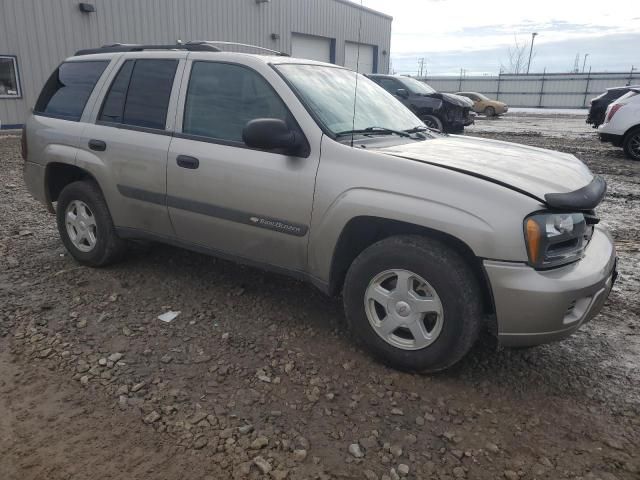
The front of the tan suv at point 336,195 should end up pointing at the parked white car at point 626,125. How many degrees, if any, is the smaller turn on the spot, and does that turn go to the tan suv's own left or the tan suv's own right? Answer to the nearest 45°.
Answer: approximately 90° to the tan suv's own left

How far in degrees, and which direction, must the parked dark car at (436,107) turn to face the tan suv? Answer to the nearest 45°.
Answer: approximately 45° to its right

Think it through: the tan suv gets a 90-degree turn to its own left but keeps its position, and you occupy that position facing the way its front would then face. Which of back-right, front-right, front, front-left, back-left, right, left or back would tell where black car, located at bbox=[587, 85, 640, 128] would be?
front

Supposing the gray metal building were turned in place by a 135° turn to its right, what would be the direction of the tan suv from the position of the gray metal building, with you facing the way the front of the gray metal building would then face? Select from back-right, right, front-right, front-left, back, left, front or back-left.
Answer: left

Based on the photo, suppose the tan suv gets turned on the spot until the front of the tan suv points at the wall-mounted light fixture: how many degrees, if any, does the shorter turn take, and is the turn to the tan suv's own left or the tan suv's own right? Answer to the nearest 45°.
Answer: approximately 180°

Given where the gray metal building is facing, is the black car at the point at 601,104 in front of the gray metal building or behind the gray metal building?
in front

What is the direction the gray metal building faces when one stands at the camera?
facing the viewer and to the right of the viewer
